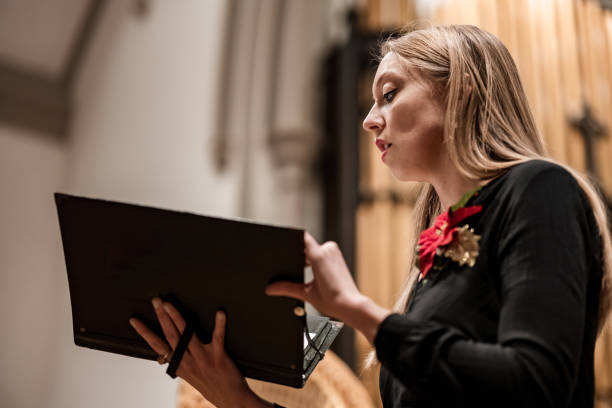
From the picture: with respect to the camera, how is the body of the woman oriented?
to the viewer's left

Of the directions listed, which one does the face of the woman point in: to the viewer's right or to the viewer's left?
to the viewer's left
